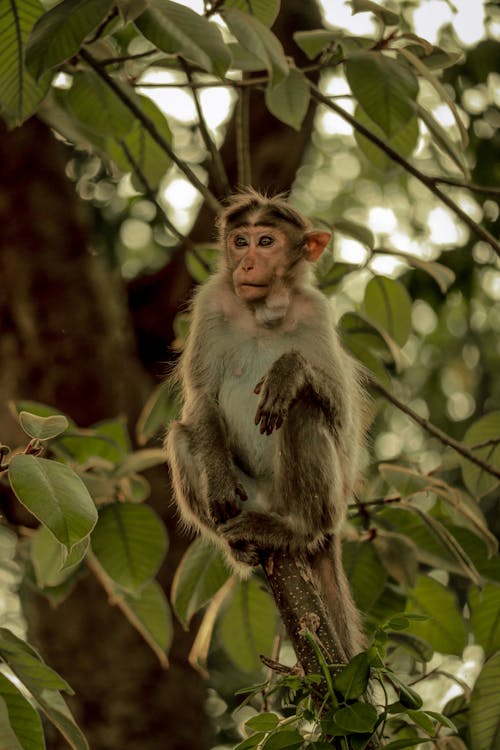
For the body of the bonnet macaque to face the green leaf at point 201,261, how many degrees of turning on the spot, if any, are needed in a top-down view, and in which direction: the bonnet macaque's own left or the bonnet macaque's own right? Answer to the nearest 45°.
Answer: approximately 135° to the bonnet macaque's own right

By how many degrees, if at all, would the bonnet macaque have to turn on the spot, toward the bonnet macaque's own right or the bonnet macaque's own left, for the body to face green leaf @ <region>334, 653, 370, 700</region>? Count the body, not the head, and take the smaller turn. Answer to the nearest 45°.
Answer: approximately 45° to the bonnet macaque's own left

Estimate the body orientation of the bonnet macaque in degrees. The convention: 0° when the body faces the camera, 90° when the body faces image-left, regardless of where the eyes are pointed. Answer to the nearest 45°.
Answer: approximately 45°

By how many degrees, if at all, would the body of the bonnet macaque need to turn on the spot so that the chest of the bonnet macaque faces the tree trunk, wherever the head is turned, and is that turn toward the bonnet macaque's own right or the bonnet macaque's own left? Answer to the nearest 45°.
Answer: approximately 90° to the bonnet macaque's own right

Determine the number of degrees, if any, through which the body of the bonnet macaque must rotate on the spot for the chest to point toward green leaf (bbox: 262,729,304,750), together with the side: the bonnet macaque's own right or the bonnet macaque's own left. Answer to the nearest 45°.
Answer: approximately 45° to the bonnet macaque's own left
